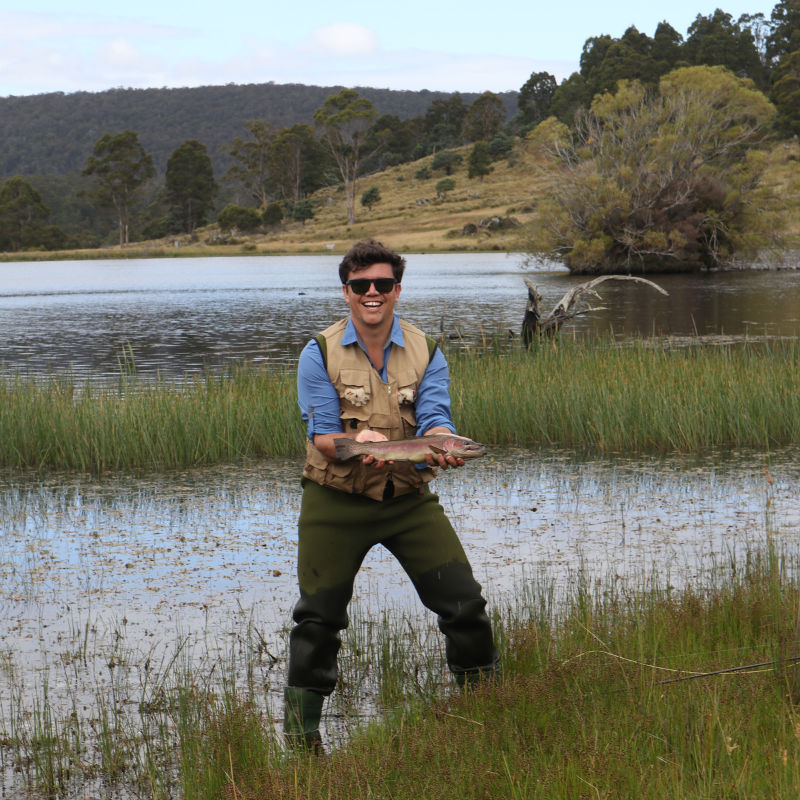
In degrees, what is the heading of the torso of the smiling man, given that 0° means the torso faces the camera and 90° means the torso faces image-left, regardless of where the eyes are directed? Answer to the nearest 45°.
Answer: approximately 0°

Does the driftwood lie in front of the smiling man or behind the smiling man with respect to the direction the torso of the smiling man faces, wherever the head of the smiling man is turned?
behind

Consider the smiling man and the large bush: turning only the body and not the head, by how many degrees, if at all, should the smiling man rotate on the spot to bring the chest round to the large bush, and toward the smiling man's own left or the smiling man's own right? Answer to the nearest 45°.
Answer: approximately 180°
